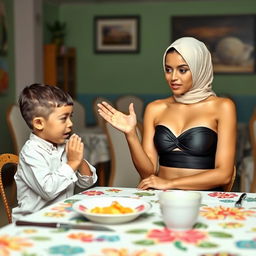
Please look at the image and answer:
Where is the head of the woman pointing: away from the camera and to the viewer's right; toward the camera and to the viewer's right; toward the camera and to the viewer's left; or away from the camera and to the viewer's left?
toward the camera and to the viewer's left

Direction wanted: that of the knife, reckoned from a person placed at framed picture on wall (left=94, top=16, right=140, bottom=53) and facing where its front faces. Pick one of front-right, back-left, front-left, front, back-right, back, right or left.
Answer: front

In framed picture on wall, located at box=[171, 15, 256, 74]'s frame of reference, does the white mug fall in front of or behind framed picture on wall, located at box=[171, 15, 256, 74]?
in front

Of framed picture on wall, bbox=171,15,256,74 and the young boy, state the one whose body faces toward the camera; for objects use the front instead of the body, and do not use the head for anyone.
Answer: the framed picture on wall

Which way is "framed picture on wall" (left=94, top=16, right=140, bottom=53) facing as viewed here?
toward the camera

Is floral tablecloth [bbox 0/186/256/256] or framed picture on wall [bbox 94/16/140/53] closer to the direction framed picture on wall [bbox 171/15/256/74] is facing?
the floral tablecloth

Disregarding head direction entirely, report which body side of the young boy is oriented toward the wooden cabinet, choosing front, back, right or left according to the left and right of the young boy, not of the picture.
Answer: left

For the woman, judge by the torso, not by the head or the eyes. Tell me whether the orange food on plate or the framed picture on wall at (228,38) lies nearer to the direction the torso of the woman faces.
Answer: the orange food on plate

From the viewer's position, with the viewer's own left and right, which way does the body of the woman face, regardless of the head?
facing the viewer and to the left of the viewer

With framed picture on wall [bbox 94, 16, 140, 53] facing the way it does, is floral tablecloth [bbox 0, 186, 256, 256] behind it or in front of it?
in front

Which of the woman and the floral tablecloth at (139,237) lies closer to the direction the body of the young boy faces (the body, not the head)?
the woman

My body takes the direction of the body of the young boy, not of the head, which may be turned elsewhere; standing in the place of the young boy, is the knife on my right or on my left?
on my right

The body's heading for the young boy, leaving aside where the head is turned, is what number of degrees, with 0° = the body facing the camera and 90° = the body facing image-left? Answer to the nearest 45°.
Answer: approximately 270°

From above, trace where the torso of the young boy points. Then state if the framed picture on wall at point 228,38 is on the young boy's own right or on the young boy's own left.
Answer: on the young boy's own left

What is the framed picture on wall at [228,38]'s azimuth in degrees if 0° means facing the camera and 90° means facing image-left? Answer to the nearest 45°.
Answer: approximately 0°

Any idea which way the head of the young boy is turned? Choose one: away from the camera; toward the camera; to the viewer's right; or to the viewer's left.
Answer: to the viewer's right

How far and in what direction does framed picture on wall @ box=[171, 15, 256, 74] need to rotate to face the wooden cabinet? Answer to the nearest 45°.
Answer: approximately 90° to its right
